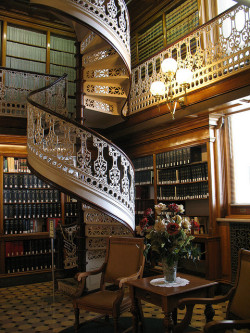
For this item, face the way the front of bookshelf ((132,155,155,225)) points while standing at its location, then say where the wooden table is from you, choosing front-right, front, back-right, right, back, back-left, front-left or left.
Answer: front-left

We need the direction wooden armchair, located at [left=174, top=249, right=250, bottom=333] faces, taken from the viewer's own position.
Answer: facing the viewer and to the left of the viewer

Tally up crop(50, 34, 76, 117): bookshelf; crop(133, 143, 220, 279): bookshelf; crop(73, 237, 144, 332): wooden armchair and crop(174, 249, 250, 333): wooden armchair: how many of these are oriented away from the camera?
0

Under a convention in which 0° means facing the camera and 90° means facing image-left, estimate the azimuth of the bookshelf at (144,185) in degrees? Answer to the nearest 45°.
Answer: approximately 45°

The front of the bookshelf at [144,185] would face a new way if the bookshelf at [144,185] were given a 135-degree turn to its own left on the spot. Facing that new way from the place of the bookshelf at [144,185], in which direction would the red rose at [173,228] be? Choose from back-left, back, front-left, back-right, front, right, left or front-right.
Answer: right

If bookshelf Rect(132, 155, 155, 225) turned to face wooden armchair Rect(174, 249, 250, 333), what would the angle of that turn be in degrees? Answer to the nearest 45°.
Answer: approximately 45° to its left

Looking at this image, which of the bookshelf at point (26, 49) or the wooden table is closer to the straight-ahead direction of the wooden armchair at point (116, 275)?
the wooden table

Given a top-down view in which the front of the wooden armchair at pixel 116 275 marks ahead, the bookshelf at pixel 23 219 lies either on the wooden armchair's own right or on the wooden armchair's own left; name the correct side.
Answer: on the wooden armchair's own right
